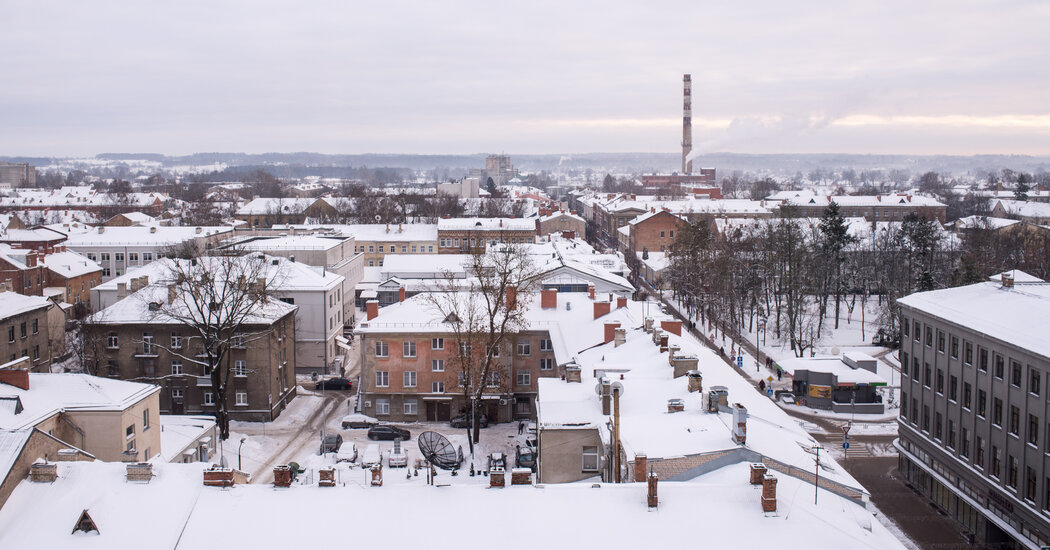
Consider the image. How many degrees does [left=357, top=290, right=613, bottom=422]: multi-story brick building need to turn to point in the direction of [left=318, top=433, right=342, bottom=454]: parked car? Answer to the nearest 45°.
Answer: approximately 45° to its right

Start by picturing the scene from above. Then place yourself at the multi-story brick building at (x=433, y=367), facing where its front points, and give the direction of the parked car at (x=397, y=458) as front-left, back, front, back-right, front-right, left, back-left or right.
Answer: front

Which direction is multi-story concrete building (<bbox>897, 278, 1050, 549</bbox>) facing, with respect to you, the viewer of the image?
facing the viewer and to the left of the viewer

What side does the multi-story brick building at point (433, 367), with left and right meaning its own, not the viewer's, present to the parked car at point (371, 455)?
front

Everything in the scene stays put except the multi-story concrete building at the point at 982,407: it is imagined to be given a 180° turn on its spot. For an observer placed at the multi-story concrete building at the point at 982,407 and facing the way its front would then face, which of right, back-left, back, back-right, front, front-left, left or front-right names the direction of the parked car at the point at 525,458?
back-left

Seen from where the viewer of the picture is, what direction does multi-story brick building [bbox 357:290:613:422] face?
facing the viewer

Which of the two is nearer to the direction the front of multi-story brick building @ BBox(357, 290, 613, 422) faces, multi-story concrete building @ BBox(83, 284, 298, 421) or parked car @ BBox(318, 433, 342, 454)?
the parked car
